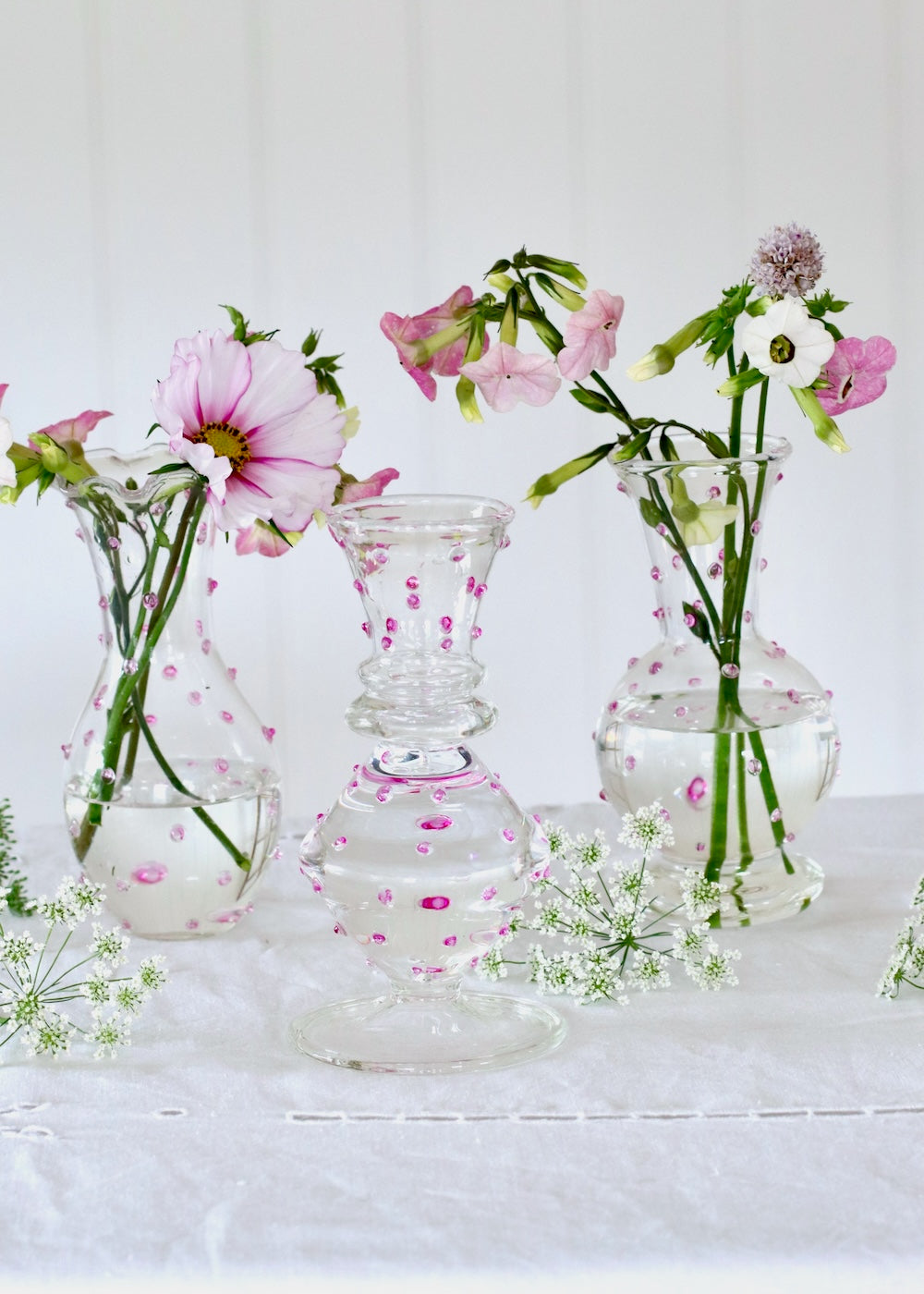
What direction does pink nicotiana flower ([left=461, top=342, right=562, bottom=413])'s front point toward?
toward the camera

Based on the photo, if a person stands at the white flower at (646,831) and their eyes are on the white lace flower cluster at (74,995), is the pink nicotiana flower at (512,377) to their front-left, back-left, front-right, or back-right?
front-right

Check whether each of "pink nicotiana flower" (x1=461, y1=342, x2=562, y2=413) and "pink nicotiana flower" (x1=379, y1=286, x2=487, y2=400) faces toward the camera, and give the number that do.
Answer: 1

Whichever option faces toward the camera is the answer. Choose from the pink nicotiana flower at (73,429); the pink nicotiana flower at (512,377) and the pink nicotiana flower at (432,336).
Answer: the pink nicotiana flower at (512,377)

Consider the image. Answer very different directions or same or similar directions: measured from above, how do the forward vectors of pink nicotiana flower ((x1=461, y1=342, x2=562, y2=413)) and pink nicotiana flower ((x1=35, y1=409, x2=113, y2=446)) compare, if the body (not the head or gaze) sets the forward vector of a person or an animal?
very different directions

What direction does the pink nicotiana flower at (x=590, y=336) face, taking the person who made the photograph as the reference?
facing the viewer and to the right of the viewer
